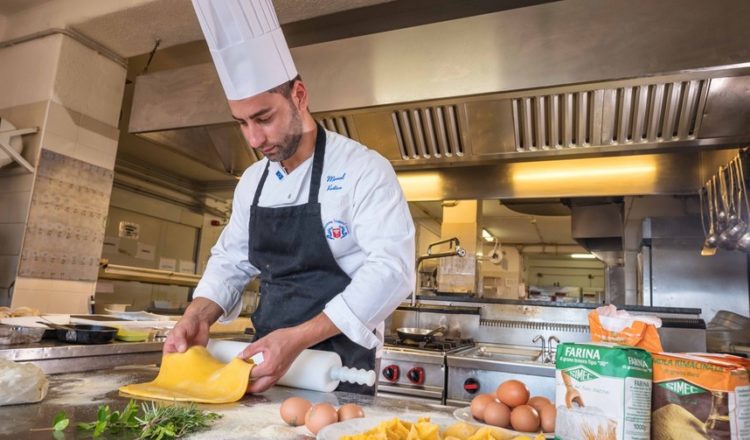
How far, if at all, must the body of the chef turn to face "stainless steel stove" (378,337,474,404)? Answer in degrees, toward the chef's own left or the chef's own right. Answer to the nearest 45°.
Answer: approximately 180°

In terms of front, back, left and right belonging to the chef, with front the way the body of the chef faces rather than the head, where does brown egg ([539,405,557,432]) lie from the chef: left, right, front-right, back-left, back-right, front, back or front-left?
left

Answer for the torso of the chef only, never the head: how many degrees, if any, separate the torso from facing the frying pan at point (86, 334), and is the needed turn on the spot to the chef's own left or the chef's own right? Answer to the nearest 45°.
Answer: approximately 90° to the chef's own right

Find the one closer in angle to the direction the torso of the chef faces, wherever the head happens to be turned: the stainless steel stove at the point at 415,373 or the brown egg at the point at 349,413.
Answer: the brown egg

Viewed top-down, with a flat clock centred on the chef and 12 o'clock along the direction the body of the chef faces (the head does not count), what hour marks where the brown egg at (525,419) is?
The brown egg is roughly at 9 o'clock from the chef.

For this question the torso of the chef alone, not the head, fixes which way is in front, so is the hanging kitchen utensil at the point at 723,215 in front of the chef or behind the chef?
behind

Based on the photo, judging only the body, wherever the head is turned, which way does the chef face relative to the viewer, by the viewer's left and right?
facing the viewer and to the left of the viewer

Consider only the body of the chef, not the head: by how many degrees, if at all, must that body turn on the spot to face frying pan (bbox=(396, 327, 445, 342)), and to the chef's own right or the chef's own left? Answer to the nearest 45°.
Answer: approximately 180°

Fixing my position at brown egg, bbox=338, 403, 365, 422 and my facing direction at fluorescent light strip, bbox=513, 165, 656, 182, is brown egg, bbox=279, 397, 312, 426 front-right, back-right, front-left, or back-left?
back-left

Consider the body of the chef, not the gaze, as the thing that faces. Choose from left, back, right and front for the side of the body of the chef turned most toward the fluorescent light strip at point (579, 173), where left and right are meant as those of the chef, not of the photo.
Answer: back

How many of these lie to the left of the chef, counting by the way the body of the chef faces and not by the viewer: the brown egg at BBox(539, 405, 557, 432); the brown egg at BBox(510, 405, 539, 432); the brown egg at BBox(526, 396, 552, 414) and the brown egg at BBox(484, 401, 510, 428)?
4

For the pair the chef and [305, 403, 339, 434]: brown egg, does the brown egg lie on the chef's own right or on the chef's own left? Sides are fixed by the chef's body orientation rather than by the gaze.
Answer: on the chef's own left

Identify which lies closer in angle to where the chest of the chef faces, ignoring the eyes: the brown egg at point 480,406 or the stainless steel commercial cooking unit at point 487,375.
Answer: the brown egg

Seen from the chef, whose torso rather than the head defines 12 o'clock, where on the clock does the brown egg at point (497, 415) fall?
The brown egg is roughly at 9 o'clock from the chef.

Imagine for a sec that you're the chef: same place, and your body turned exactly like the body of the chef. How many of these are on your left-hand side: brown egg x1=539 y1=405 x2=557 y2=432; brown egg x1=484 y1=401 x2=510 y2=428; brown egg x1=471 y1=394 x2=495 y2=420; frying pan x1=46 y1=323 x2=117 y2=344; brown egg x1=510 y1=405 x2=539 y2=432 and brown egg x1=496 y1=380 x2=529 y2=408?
5
